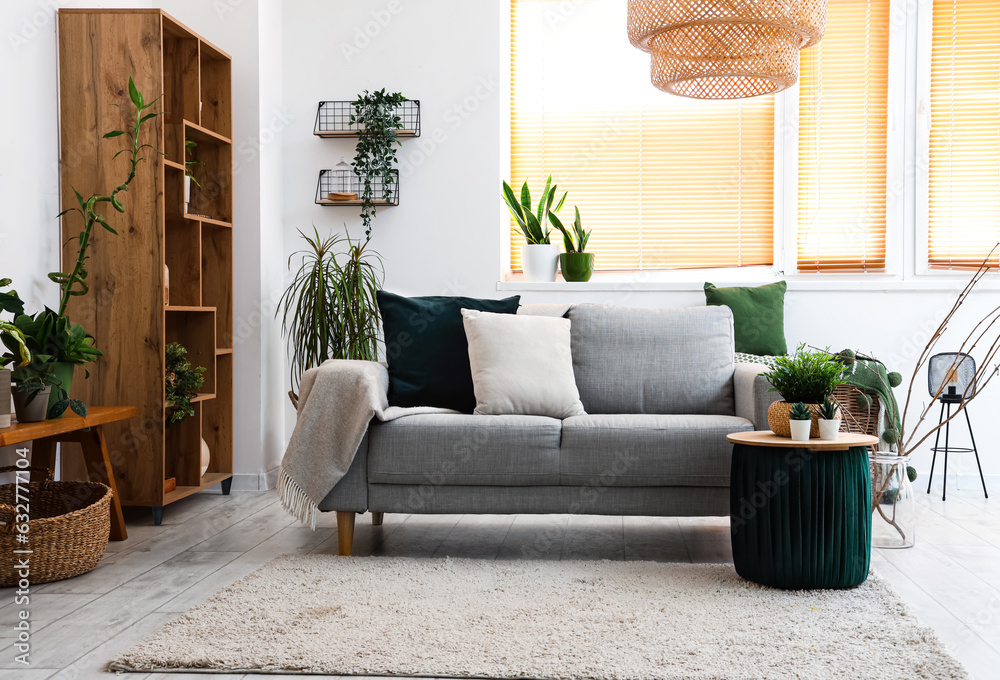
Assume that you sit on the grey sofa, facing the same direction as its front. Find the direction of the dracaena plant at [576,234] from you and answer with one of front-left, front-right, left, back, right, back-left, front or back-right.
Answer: back

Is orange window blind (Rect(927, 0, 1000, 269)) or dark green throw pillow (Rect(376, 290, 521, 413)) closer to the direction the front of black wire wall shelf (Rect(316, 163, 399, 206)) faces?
the dark green throw pillow

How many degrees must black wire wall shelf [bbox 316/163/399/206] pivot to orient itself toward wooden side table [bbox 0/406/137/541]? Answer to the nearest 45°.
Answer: approximately 45° to its right

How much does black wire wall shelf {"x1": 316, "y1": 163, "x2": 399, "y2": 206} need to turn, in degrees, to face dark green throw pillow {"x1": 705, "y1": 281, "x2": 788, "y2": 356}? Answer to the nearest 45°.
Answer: approximately 90° to its left

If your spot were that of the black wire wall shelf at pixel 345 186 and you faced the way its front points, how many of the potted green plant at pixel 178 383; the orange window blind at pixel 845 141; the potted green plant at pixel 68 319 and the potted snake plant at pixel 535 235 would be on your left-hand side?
2

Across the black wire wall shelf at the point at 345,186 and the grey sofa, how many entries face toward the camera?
2

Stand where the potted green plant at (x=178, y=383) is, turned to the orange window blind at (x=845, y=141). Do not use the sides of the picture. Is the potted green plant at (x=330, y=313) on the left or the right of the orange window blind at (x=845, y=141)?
left

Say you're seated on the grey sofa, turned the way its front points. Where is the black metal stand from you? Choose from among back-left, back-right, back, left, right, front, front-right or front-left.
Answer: back-left

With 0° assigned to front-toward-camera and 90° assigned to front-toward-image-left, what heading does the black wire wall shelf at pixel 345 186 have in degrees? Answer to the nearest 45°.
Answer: approximately 0°

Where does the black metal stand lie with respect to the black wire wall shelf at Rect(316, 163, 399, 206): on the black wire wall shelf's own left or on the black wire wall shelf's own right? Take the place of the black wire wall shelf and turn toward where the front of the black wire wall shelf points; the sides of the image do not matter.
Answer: on the black wire wall shelf's own left

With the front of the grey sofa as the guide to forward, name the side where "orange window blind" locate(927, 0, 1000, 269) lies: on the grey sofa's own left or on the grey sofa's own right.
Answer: on the grey sofa's own left

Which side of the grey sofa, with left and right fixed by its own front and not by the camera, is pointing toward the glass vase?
left

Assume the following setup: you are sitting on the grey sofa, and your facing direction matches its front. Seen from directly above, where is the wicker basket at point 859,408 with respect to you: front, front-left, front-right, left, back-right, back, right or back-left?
back-left

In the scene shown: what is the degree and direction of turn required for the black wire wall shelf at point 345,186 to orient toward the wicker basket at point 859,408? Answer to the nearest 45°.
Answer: approximately 45° to its left

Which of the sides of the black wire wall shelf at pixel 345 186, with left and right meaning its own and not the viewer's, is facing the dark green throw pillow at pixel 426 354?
front

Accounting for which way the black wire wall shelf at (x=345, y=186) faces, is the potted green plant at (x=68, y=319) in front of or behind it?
in front
